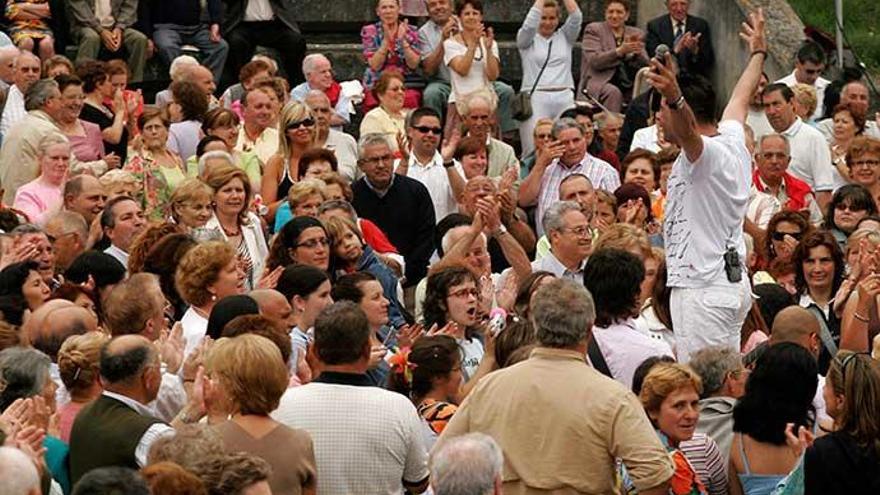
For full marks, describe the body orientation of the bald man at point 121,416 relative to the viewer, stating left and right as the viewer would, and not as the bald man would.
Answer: facing away from the viewer and to the right of the viewer

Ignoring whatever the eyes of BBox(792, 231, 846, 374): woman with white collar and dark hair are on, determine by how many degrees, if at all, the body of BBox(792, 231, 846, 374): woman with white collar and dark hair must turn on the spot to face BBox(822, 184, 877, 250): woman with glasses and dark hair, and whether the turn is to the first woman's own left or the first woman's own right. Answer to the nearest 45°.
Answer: approximately 180°

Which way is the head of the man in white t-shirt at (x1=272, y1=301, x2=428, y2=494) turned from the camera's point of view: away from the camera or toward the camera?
away from the camera

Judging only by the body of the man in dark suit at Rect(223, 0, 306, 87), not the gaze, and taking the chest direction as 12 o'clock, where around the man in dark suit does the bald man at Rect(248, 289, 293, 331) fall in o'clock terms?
The bald man is roughly at 12 o'clock from the man in dark suit.

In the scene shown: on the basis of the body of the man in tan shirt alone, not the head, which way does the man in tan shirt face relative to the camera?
away from the camera

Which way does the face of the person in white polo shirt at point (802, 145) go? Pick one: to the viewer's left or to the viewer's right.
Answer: to the viewer's left

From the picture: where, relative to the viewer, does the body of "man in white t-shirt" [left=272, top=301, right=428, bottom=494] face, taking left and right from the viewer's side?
facing away from the viewer

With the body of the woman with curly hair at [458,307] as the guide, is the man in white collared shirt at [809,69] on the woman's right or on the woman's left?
on the woman's left

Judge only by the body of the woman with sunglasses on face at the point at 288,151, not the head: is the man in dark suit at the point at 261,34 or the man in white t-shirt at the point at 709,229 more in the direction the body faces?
the man in white t-shirt
